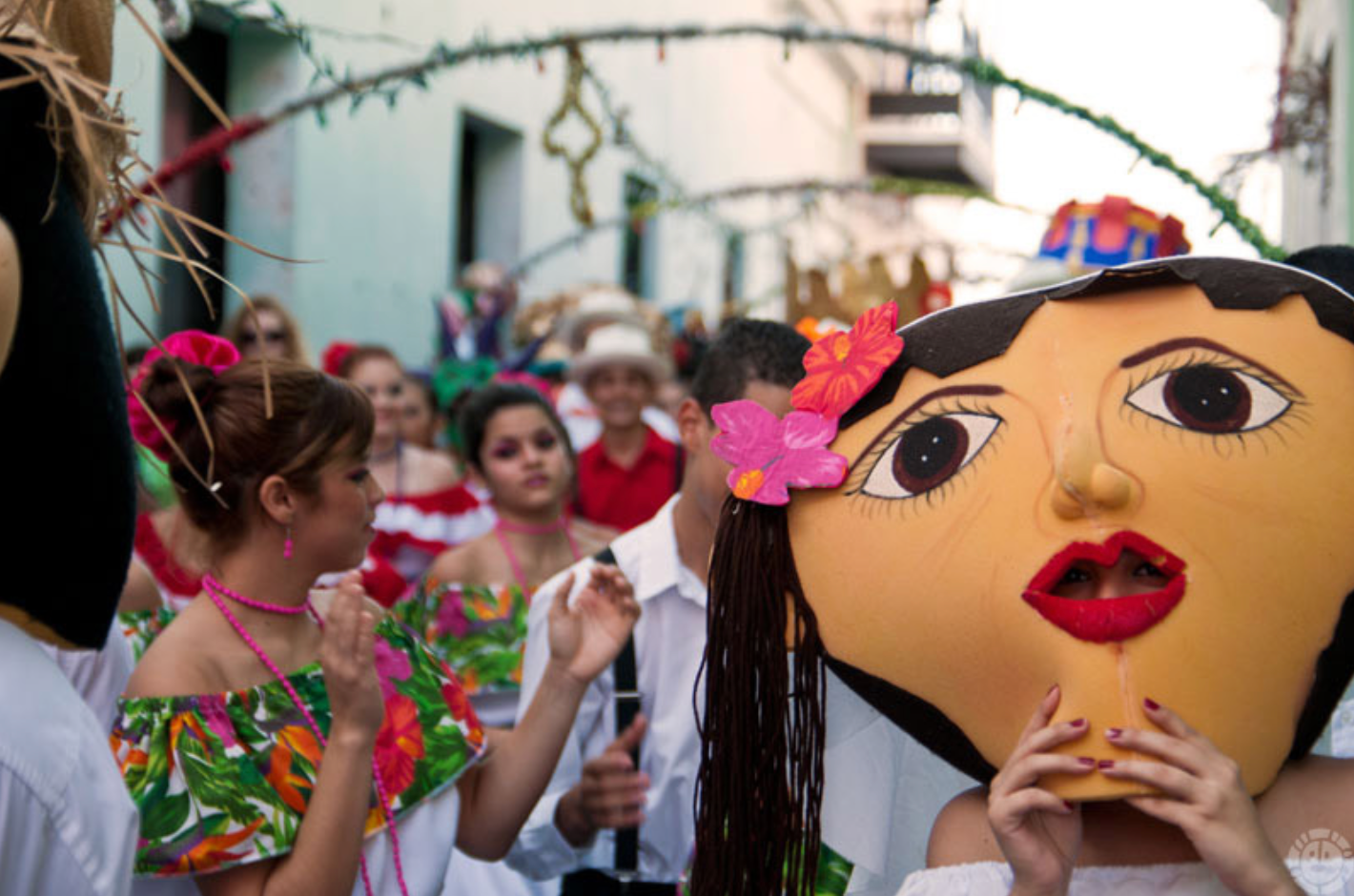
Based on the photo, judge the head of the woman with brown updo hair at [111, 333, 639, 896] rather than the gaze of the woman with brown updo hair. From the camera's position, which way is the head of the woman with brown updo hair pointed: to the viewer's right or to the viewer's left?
to the viewer's right

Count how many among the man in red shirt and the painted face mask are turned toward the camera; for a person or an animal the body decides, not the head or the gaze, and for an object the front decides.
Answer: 2

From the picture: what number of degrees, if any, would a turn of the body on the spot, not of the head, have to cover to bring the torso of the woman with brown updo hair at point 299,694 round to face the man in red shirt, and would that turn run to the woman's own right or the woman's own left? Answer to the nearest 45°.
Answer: approximately 135° to the woman's own left

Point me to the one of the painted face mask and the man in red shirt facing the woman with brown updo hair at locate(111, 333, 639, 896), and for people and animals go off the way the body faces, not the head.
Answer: the man in red shirt

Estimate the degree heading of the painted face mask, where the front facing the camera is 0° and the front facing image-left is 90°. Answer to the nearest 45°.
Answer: approximately 0°

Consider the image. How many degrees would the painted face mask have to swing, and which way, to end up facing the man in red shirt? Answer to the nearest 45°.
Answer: approximately 180°

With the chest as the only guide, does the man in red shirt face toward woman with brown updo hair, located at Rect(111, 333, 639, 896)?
yes

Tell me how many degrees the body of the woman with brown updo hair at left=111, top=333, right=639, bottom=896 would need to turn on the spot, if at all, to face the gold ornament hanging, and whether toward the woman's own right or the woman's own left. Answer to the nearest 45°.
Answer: approximately 135° to the woman's own left
